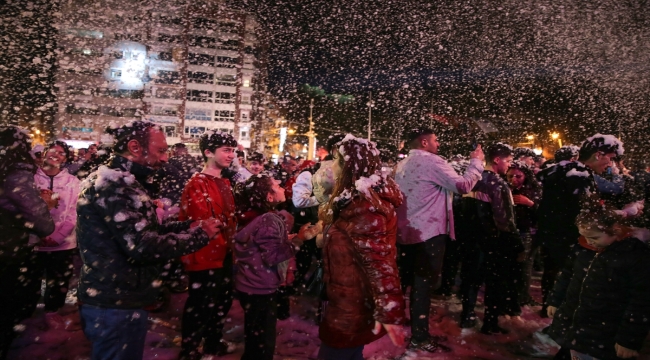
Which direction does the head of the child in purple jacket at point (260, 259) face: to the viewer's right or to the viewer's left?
to the viewer's right

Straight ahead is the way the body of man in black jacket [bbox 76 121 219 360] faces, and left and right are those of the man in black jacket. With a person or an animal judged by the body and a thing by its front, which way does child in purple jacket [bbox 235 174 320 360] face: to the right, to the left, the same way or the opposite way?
the same way

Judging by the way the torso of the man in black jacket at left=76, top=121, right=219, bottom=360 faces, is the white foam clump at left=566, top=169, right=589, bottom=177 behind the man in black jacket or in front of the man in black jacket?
in front

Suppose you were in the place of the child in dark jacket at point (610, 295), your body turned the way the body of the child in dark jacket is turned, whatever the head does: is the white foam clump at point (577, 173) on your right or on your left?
on your right

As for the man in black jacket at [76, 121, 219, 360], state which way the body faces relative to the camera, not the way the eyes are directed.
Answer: to the viewer's right

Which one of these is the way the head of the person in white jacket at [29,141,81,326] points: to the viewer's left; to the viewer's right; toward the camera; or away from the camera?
toward the camera

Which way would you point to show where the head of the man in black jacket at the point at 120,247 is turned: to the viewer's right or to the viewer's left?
to the viewer's right

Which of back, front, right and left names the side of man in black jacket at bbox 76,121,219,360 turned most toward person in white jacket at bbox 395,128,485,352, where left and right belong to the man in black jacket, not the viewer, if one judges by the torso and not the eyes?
front

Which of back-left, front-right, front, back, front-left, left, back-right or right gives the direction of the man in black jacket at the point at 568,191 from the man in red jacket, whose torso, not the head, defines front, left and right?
front-left

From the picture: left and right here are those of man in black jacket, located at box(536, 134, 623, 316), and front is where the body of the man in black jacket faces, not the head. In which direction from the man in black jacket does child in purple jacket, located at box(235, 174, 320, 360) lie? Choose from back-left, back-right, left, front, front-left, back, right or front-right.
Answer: back-right

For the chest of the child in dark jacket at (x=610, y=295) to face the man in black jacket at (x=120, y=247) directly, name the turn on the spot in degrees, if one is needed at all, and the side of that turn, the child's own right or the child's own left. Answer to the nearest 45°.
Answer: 0° — they already face them

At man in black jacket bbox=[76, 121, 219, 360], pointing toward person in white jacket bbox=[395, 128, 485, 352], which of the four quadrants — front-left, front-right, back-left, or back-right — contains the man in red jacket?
front-left
